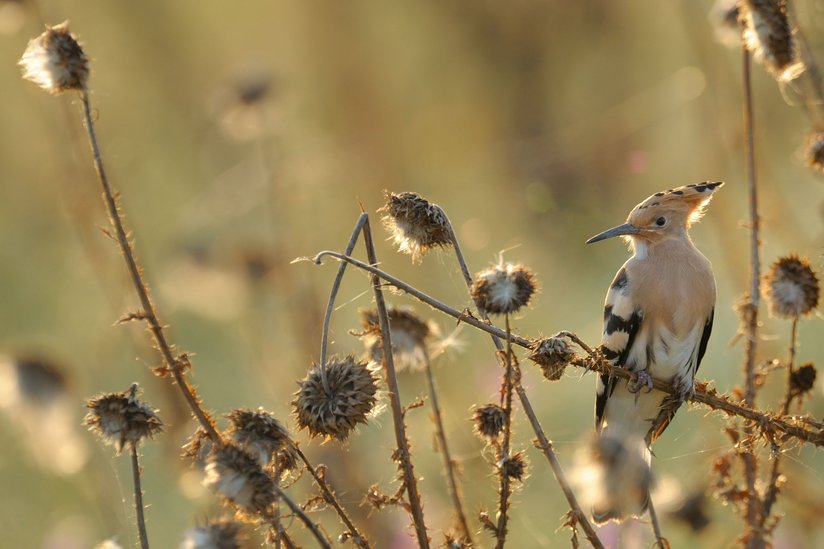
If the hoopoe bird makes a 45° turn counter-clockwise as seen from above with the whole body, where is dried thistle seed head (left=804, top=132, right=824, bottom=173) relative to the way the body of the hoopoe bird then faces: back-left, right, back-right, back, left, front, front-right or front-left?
left

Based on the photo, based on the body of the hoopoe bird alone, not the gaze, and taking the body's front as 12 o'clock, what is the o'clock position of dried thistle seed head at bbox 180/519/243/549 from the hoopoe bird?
The dried thistle seed head is roughly at 1 o'clock from the hoopoe bird.

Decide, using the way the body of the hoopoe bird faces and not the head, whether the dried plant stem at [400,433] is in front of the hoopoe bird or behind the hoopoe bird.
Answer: in front

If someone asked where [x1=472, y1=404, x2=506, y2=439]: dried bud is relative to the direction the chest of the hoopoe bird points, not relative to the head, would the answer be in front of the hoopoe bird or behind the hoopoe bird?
in front

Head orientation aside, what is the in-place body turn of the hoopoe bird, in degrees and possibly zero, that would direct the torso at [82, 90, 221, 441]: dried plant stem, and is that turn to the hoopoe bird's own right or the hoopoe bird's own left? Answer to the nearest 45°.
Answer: approximately 45° to the hoopoe bird's own right

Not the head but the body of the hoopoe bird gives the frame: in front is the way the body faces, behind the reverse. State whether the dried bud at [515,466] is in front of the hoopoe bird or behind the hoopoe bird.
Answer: in front

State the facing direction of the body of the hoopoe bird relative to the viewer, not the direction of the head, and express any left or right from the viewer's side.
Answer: facing the viewer
